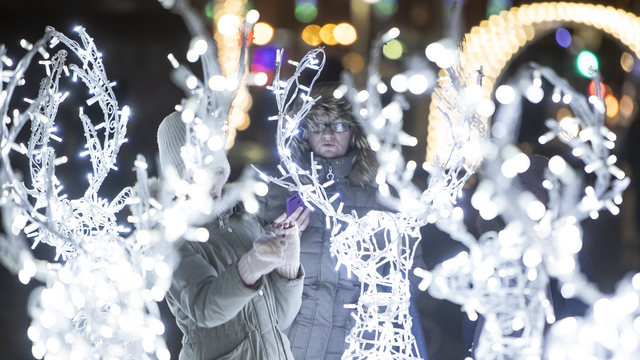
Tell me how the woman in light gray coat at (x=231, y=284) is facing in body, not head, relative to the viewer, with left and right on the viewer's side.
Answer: facing the viewer and to the right of the viewer

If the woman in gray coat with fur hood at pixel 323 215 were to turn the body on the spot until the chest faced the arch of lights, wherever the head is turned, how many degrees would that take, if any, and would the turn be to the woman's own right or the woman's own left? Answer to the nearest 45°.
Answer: approximately 135° to the woman's own left

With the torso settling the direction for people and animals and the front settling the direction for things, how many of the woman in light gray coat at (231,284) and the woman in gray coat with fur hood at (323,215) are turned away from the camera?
0

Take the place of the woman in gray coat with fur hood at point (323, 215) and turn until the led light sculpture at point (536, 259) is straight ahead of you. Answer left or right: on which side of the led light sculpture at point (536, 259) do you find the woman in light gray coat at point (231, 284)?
right

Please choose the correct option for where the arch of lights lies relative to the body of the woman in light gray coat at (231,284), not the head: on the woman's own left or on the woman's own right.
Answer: on the woman's own left

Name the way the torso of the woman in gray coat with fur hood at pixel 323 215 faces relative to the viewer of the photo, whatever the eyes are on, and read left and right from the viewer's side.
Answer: facing the viewer

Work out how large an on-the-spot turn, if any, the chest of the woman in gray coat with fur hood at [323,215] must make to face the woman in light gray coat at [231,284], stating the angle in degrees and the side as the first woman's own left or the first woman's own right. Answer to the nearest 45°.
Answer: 0° — they already face them
